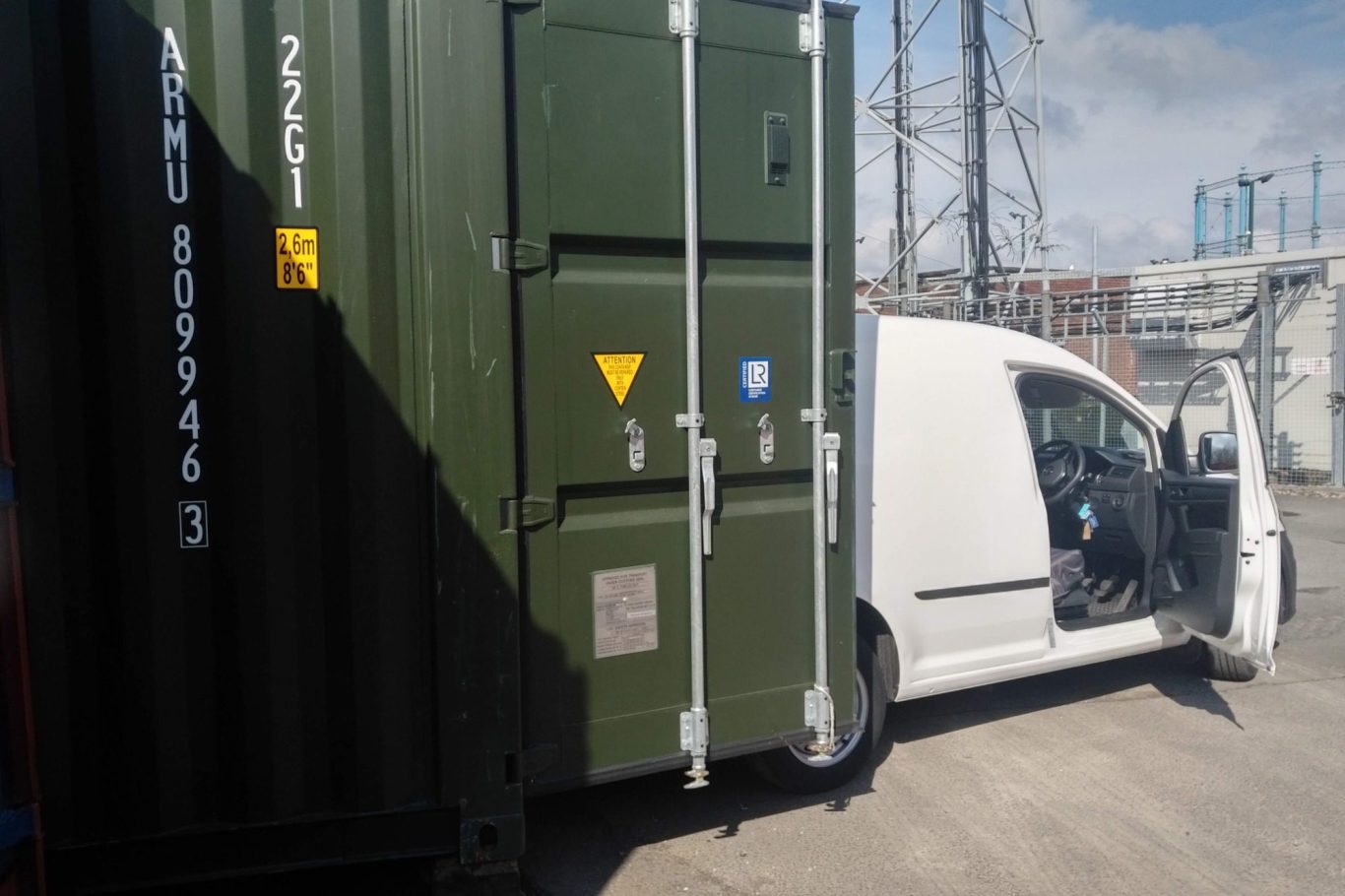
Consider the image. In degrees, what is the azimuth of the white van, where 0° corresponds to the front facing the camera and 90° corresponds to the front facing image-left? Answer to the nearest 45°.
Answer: approximately 225°

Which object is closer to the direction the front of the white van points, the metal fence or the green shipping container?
the metal fence

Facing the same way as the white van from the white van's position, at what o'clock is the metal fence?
The metal fence is roughly at 11 o'clock from the white van.

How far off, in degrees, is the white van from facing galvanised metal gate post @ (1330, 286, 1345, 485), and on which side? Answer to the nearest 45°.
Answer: approximately 45° to its left

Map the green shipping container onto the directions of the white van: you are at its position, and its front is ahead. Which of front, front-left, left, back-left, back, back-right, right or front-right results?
back

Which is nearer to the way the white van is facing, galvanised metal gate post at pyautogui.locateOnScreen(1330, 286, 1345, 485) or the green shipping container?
the galvanised metal gate post
